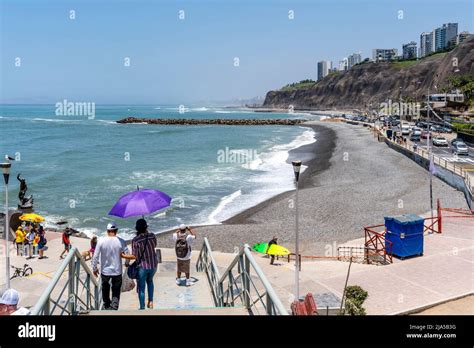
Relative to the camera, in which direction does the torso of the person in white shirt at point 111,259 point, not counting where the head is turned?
away from the camera

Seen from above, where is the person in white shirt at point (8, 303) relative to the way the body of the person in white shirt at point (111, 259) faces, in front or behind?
behind

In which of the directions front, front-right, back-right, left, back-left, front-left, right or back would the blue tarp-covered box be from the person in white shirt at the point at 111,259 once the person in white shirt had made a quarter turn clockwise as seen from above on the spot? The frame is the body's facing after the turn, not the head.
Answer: front-left
